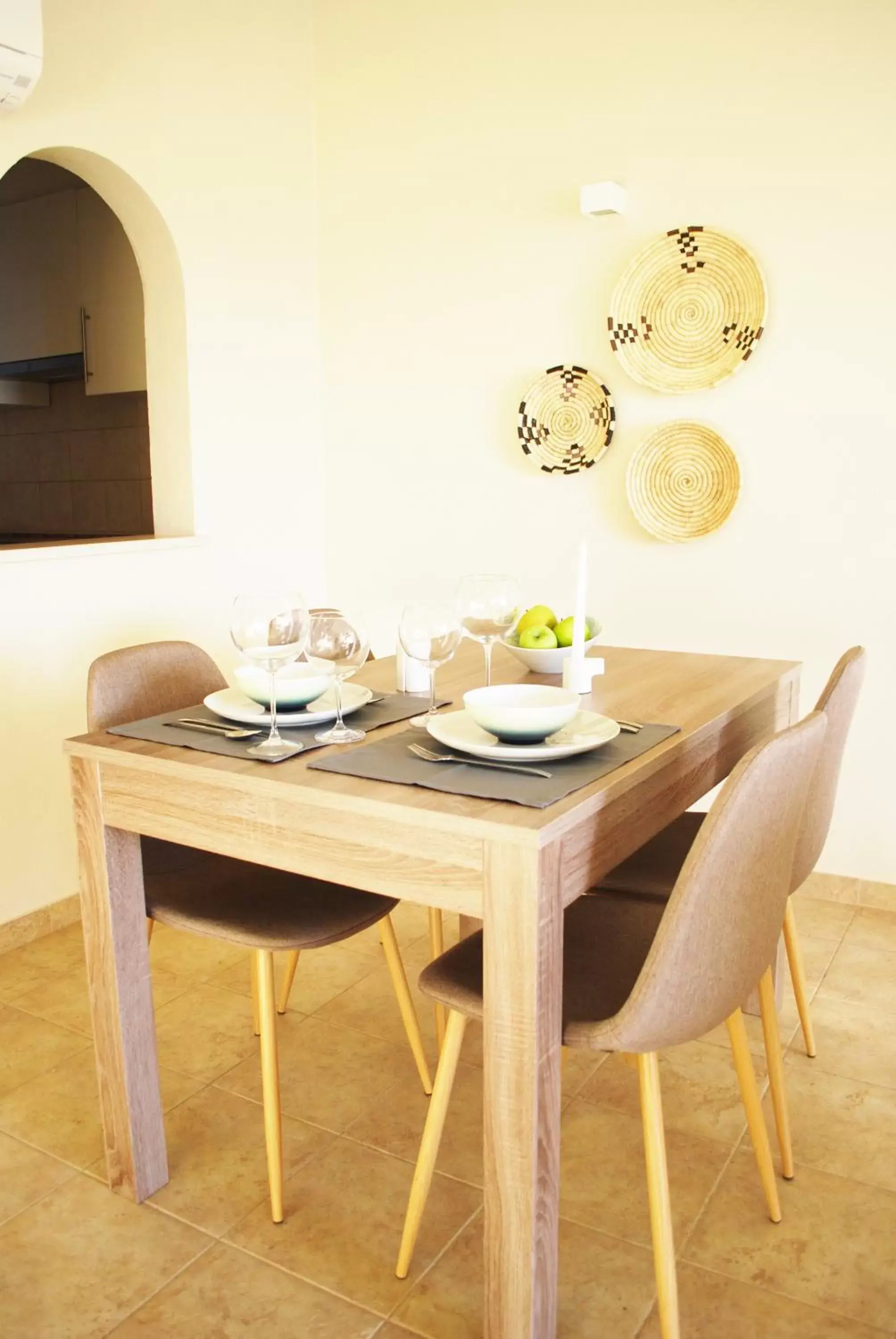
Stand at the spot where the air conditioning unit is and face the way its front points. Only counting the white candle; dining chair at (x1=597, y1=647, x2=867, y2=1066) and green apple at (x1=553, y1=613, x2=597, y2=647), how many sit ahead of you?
3

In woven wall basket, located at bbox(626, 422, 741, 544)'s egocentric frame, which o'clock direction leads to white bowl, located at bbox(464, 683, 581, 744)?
The white bowl is roughly at 12 o'clock from the woven wall basket.

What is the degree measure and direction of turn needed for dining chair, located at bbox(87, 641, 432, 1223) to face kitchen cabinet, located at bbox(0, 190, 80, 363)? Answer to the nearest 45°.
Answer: approximately 135° to its left

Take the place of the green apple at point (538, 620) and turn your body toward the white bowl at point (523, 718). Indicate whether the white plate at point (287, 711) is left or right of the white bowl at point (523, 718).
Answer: right

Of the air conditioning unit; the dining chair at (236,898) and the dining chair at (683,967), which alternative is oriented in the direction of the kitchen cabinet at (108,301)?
the dining chair at (683,967)

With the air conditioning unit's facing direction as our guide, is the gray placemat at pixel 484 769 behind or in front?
in front

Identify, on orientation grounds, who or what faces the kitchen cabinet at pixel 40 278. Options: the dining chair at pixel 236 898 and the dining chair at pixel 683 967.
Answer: the dining chair at pixel 683 967

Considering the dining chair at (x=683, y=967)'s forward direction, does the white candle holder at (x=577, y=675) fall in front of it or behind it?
in front

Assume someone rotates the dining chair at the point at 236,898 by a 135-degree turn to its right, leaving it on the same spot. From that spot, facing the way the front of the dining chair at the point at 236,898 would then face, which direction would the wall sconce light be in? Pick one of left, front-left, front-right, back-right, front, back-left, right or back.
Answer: back-right

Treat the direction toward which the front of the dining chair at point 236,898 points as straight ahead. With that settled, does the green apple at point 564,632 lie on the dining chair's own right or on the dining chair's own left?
on the dining chair's own left

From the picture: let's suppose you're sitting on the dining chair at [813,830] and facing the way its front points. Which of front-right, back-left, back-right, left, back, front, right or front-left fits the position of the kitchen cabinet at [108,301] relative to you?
front-right

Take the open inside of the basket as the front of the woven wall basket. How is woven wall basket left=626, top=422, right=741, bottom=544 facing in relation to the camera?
toward the camera

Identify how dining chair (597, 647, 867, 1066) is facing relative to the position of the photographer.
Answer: facing to the left of the viewer

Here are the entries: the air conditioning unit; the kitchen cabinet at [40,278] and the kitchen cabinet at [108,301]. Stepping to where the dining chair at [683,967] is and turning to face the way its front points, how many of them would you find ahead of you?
3

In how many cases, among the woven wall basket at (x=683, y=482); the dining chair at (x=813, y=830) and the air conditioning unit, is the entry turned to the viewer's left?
1
